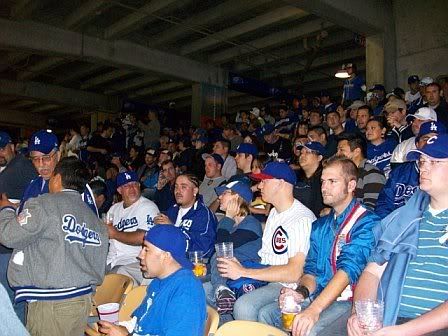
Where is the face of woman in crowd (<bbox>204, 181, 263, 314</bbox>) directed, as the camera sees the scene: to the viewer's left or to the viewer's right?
to the viewer's left

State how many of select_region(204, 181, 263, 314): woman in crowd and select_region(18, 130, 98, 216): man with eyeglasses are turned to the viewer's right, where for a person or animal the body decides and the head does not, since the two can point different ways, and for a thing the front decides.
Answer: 0

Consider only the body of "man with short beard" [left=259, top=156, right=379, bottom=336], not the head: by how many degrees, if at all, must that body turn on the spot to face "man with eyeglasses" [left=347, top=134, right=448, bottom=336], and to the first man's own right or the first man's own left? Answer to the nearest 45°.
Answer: approximately 90° to the first man's own left

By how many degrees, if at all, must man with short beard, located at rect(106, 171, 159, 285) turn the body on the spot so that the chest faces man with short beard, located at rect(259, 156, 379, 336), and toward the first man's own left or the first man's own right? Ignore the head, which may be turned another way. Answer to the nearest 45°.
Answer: approximately 90° to the first man's own left

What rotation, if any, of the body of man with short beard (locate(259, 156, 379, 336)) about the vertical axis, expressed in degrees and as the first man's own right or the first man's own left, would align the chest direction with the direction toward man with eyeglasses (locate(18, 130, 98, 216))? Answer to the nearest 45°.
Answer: approximately 45° to the first man's own right

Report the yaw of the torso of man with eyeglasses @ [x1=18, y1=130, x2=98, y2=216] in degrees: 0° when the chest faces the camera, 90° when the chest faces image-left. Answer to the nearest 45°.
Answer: approximately 45°

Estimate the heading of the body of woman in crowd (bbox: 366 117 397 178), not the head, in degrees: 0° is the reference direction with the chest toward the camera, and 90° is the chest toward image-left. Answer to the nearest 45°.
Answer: approximately 45°

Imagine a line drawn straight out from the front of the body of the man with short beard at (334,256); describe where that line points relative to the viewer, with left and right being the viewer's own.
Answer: facing the viewer and to the left of the viewer

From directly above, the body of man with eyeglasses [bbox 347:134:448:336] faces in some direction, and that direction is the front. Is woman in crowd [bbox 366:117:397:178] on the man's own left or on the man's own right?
on the man's own right

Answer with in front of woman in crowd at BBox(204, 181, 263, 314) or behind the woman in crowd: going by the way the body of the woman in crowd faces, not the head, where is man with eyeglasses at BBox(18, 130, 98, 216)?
in front
